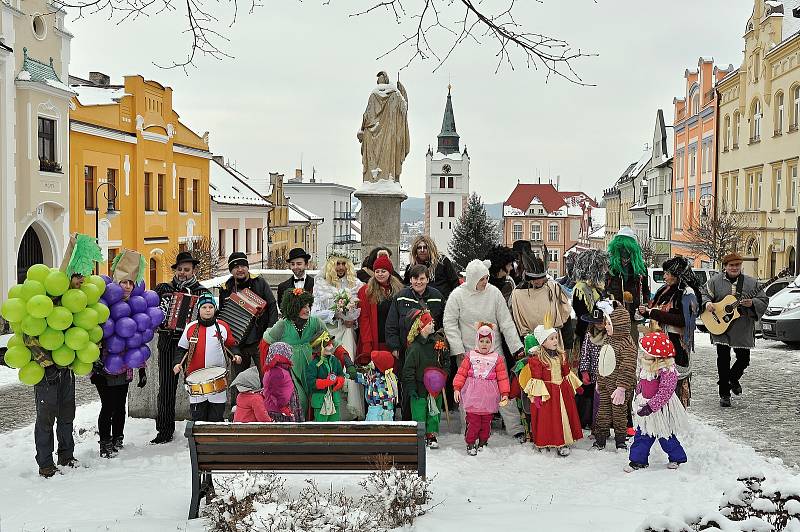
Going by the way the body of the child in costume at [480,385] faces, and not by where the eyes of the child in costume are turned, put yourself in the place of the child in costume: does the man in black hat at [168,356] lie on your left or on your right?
on your right

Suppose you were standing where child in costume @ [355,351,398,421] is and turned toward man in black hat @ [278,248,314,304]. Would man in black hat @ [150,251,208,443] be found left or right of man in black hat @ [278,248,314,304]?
left

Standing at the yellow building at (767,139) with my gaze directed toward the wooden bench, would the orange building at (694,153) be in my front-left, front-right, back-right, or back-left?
back-right

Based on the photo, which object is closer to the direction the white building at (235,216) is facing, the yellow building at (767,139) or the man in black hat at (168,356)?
the yellow building

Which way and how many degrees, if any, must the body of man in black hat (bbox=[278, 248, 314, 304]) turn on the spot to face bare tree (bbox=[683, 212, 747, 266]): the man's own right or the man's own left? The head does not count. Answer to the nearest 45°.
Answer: approximately 135° to the man's own left

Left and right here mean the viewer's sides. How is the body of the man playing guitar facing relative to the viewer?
facing the viewer

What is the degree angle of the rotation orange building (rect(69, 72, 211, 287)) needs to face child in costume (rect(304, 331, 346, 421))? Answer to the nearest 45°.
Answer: approximately 45° to its right

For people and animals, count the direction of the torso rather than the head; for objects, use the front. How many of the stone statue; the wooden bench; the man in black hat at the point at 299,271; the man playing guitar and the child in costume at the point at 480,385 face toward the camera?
3

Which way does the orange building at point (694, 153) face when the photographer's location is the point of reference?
facing the viewer and to the left of the viewer

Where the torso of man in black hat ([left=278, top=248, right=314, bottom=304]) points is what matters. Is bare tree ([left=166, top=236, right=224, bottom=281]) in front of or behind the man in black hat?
behind

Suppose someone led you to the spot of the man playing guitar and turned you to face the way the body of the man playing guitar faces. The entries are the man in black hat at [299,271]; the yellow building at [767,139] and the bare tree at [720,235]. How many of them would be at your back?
2
